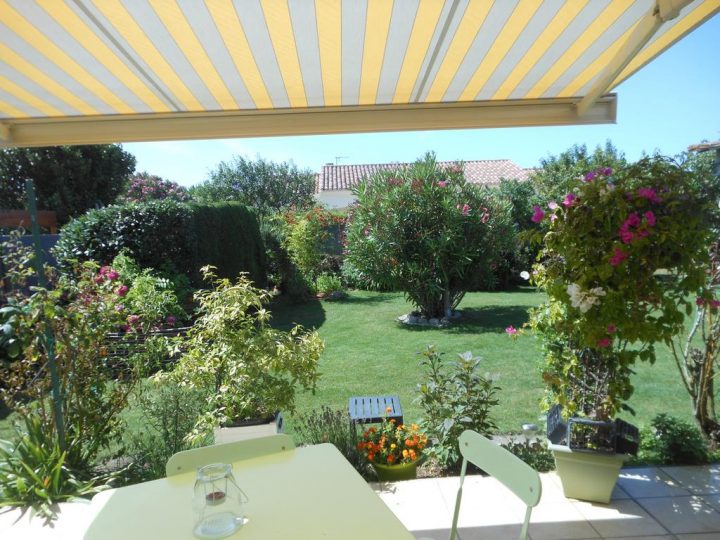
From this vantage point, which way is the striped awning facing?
away from the camera

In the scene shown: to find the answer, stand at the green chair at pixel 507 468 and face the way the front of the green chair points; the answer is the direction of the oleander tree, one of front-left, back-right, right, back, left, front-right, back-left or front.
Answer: back-right

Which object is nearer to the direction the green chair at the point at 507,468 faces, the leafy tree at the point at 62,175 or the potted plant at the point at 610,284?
the leafy tree

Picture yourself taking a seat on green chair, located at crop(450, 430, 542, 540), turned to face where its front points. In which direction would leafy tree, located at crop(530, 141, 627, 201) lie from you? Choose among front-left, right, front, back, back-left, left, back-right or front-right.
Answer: back-right

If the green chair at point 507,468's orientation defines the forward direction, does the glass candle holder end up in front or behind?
in front

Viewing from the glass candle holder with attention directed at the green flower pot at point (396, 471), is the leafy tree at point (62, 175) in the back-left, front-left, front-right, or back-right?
front-left

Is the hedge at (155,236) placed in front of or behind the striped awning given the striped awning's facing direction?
in front

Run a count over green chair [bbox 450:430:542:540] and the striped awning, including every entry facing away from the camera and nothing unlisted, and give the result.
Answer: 1

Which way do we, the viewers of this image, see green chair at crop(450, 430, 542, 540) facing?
facing the viewer and to the left of the viewer

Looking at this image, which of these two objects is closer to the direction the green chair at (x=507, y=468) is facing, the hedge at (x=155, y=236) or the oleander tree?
the hedge

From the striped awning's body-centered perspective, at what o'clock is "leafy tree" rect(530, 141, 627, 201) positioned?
The leafy tree is roughly at 1 o'clock from the striped awning.

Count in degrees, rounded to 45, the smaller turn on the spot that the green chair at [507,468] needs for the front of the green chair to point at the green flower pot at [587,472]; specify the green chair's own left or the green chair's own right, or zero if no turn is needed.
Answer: approximately 135° to the green chair's own right

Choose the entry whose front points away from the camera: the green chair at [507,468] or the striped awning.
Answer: the striped awning
